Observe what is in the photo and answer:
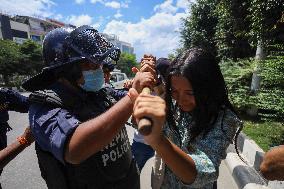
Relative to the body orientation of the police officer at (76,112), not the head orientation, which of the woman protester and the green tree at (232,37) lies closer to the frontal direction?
the woman protester

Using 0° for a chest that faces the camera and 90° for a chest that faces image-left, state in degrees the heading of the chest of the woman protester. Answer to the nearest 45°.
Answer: approximately 45°

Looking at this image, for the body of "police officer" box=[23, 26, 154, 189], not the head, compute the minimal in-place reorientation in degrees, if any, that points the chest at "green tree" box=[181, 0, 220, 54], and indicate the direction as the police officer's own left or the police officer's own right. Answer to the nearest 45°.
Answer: approximately 90° to the police officer's own left

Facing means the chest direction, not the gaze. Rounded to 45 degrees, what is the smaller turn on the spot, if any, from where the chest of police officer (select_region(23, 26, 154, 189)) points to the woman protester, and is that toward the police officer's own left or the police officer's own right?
approximately 45° to the police officer's own left

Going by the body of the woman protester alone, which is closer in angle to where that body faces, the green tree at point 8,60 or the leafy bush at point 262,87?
the green tree

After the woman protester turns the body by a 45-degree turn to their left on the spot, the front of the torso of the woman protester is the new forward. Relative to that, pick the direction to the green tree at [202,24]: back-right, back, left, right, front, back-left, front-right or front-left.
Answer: back

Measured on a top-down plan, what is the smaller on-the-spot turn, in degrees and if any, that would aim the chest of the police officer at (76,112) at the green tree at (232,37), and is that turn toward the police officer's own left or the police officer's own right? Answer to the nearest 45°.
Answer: approximately 90° to the police officer's own left
